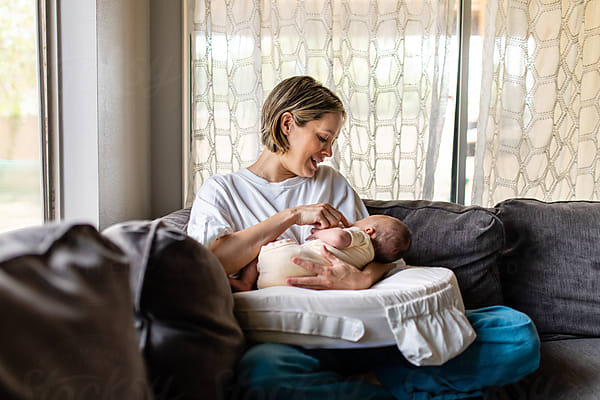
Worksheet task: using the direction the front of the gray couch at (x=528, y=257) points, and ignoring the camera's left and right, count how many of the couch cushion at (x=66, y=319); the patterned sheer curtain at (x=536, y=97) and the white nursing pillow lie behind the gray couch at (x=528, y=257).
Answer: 1

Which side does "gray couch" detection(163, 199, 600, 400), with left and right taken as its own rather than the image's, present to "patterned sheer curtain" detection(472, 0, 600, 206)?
back

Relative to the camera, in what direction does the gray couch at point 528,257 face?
facing the viewer

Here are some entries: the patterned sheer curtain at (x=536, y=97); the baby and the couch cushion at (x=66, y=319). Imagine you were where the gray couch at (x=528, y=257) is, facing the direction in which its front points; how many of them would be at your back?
1
